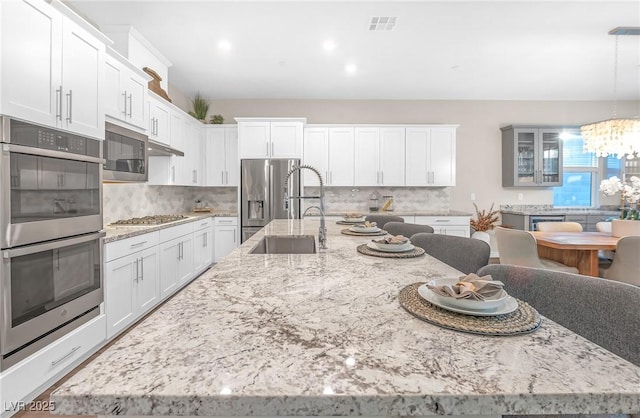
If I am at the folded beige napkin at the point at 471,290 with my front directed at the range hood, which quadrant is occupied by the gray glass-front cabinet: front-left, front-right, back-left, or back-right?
front-right

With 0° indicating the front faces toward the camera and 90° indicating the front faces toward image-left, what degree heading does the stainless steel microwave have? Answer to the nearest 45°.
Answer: approximately 315°

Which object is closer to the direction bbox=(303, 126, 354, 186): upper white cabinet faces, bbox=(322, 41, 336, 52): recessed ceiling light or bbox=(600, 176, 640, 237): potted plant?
the recessed ceiling light

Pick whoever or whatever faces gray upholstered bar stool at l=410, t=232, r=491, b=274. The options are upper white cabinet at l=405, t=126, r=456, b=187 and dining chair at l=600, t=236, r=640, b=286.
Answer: the upper white cabinet

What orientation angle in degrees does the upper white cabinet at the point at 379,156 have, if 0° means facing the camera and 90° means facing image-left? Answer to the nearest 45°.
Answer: approximately 0°

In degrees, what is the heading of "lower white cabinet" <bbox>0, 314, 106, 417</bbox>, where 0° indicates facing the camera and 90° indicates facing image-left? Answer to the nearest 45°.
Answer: approximately 315°

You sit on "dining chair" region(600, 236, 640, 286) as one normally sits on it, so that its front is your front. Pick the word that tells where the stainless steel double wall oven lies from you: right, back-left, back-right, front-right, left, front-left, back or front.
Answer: left

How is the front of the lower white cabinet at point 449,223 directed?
toward the camera

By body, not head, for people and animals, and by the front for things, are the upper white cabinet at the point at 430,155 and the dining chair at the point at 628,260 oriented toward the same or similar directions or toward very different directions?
very different directions

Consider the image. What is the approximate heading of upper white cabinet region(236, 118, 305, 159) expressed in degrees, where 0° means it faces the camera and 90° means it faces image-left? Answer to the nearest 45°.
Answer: approximately 0°

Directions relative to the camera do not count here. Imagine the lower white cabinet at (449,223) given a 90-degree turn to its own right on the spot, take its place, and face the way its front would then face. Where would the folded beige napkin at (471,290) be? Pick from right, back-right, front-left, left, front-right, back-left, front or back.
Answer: left

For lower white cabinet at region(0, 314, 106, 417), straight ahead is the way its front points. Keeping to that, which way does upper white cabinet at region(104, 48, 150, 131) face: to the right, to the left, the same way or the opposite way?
the same way

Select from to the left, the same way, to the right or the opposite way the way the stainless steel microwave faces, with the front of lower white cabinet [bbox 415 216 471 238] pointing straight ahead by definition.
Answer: to the left

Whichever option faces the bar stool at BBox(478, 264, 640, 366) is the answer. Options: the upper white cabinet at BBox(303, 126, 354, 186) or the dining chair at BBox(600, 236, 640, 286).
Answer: the upper white cabinet
